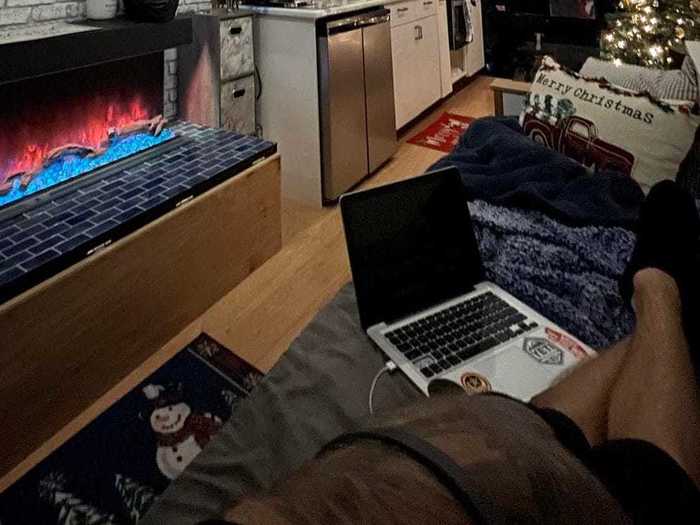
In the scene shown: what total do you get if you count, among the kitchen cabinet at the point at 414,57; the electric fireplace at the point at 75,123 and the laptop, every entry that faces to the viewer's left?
0

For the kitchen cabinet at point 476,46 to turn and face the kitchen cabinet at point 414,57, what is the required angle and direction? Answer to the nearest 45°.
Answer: approximately 45° to its right

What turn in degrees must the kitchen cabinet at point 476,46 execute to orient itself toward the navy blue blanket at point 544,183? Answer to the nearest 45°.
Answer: approximately 45° to its right

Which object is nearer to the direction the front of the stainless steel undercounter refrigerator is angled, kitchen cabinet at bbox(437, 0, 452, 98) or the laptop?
the laptop

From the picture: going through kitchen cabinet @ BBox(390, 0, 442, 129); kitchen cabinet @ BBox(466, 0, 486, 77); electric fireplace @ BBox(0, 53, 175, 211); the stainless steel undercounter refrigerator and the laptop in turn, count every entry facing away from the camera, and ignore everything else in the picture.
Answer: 0

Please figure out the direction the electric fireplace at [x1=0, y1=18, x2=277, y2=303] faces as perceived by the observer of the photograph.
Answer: facing the viewer and to the right of the viewer

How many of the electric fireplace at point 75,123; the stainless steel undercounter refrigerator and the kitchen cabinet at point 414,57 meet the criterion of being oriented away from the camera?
0

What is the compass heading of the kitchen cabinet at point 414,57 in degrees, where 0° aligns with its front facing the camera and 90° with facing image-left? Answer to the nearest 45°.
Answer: approximately 315°

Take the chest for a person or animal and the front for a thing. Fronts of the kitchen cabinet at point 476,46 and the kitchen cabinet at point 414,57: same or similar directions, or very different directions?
same or similar directions

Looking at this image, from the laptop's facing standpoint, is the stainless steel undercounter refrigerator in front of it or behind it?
behind
